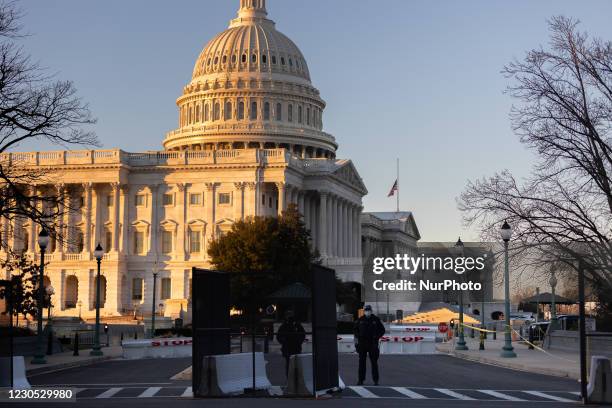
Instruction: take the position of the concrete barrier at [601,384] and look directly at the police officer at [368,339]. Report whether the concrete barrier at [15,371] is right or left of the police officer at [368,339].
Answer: left

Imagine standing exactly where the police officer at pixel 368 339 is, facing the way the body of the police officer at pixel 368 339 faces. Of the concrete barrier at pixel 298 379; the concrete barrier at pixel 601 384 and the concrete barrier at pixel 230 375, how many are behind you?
0

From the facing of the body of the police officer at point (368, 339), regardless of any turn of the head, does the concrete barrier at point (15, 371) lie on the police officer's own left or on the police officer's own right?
on the police officer's own right

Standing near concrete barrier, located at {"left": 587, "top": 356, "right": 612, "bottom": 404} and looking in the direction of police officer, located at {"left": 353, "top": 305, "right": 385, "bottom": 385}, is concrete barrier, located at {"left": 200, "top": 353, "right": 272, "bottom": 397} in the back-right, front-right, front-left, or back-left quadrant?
front-left

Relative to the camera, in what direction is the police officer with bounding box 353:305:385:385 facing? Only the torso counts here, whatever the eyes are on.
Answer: toward the camera

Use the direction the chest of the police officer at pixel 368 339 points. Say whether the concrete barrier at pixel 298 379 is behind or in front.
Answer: in front

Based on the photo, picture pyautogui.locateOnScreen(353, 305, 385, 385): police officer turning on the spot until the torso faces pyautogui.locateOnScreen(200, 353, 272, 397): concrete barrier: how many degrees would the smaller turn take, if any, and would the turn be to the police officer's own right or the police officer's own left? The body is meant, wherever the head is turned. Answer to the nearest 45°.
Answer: approximately 45° to the police officer's own right
